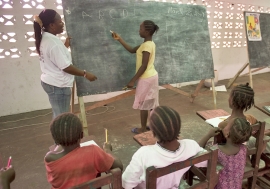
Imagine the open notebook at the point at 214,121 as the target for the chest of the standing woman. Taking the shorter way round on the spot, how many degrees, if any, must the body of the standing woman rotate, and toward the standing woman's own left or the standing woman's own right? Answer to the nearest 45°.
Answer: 0° — they already face it

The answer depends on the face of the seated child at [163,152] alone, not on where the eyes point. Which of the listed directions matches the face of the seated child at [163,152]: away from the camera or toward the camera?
away from the camera

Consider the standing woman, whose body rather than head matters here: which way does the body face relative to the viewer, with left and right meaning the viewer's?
facing to the right of the viewer

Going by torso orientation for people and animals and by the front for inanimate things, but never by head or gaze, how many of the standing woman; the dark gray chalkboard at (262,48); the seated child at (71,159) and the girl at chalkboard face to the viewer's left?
1

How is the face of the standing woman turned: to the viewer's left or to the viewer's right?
to the viewer's right

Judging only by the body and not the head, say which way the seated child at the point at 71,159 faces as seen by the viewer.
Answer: away from the camera

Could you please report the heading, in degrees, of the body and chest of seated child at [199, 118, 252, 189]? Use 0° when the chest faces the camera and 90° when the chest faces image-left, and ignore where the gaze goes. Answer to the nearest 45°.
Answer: approximately 135°

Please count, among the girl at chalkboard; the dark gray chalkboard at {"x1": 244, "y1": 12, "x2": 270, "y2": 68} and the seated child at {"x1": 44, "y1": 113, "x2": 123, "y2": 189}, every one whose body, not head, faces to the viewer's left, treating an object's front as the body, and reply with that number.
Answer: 1
